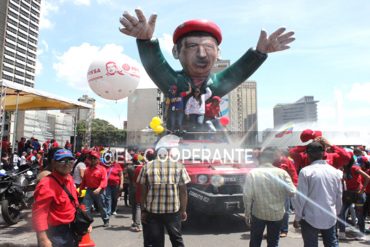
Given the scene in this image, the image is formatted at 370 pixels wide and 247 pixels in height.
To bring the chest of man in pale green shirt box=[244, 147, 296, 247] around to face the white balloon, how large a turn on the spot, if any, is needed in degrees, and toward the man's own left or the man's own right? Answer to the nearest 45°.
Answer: approximately 45° to the man's own left

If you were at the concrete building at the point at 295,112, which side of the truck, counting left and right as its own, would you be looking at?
back

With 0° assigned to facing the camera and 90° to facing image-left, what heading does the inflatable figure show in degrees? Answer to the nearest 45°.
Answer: approximately 0°

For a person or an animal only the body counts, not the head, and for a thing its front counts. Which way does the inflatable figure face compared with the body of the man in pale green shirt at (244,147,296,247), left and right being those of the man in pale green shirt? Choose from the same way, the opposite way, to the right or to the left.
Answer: the opposite way

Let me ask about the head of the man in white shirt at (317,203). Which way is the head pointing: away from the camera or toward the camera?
away from the camera

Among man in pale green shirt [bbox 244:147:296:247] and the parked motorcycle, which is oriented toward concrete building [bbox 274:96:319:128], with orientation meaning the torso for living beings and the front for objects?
the man in pale green shirt

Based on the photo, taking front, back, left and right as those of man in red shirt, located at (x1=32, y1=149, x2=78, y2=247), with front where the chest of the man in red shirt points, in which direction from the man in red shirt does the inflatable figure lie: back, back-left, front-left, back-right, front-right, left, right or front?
left

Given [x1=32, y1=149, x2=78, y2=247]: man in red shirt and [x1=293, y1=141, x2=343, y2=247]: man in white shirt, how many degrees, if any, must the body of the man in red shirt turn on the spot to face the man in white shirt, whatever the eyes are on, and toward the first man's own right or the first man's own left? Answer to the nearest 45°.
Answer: approximately 45° to the first man's own left

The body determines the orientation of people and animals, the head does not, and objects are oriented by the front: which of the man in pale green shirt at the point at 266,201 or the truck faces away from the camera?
the man in pale green shirt

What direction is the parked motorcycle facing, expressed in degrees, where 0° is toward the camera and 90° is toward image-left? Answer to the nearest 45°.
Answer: approximately 45°

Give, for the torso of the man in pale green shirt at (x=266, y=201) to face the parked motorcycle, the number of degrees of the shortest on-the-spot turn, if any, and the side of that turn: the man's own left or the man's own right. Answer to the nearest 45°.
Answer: approximately 90° to the man's own left

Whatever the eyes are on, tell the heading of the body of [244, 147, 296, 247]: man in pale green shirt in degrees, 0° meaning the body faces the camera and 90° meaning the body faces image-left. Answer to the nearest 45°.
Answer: approximately 180°

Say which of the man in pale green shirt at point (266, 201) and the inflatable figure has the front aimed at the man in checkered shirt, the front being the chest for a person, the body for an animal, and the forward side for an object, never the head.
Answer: the inflatable figure
